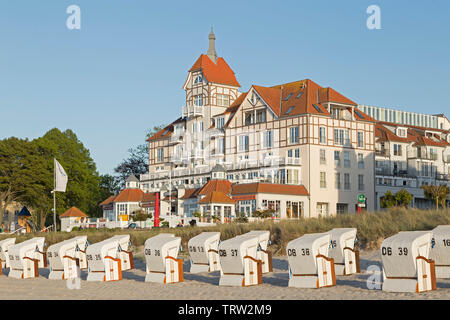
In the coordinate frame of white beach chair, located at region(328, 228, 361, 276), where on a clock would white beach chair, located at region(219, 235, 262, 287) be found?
white beach chair, located at region(219, 235, 262, 287) is roughly at 7 o'clock from white beach chair, located at region(328, 228, 361, 276).

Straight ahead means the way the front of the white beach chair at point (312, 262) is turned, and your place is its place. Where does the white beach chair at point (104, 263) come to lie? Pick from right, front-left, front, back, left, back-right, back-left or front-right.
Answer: left

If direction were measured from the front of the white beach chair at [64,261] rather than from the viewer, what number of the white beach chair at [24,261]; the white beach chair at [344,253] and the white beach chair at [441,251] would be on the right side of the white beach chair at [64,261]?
2

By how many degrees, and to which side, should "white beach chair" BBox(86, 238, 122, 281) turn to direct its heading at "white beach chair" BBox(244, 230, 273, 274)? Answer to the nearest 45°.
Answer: approximately 90° to its right

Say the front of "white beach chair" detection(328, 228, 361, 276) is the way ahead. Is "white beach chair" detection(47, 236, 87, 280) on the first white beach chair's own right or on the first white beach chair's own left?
on the first white beach chair's own left

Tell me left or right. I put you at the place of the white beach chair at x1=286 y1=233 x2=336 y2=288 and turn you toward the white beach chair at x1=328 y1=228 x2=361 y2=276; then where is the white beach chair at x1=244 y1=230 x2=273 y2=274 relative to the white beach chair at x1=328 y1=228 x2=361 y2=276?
left

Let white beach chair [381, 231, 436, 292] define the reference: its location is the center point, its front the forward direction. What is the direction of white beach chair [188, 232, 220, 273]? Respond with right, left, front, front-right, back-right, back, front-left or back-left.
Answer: left

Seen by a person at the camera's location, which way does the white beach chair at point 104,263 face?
facing away from the viewer and to the right of the viewer

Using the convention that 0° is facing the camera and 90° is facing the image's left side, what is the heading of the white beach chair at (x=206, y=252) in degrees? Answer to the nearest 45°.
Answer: approximately 225°

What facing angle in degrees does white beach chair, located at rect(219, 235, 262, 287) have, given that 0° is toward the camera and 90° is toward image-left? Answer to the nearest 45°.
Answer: approximately 225°
